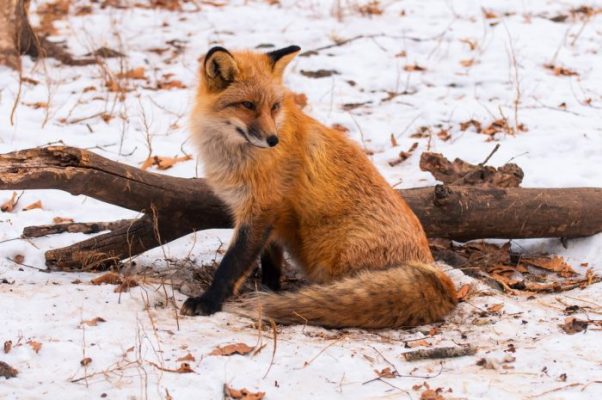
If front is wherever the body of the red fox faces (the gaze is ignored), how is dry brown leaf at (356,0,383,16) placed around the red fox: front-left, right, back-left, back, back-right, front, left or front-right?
right

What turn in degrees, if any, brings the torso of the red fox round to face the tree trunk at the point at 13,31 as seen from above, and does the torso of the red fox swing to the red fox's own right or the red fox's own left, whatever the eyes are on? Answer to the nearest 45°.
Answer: approximately 45° to the red fox's own right

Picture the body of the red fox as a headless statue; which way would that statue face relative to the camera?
to the viewer's left

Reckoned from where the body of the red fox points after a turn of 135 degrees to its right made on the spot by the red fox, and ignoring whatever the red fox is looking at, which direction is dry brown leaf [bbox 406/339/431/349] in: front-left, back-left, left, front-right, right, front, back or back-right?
right

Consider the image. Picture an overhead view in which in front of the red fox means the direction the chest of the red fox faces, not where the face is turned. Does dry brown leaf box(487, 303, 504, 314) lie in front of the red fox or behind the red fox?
behind

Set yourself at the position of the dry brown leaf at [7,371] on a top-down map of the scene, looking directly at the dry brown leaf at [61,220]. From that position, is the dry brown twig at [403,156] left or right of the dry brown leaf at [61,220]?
right

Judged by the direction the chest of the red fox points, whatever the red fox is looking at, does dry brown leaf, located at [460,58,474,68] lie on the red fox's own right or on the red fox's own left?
on the red fox's own right

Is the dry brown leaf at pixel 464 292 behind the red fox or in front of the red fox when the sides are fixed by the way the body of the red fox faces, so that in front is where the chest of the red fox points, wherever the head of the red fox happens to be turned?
behind

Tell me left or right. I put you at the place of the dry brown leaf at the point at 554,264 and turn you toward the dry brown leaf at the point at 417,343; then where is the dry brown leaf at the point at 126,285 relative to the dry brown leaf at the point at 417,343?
right

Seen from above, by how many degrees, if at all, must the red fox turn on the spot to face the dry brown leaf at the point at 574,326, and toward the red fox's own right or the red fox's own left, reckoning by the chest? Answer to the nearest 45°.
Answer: approximately 135° to the red fox's own left

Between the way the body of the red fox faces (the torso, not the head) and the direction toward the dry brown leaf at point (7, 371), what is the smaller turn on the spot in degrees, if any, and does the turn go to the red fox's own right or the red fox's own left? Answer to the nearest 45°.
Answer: approximately 45° to the red fox's own left
